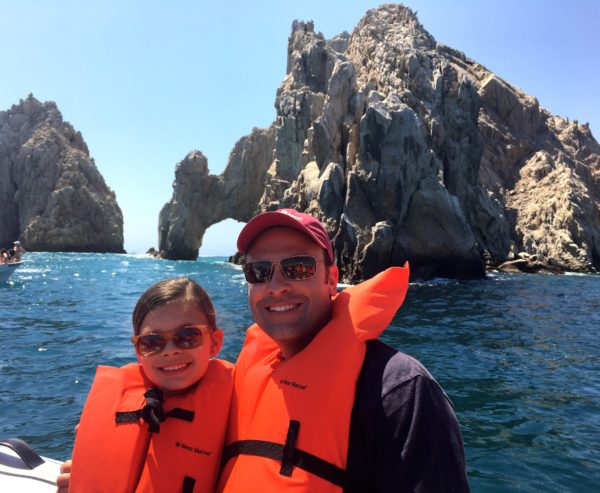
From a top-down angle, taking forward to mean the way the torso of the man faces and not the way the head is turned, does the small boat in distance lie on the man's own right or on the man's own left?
on the man's own right

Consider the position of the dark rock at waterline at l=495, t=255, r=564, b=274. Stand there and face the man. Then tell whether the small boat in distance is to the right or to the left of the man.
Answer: right

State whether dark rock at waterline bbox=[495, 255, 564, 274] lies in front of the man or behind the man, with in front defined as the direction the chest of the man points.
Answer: behind

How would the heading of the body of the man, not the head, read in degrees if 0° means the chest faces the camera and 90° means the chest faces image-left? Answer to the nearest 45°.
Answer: approximately 45°

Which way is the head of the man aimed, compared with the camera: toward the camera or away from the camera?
toward the camera

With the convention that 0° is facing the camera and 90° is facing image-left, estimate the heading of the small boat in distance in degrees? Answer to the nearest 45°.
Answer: approximately 270°

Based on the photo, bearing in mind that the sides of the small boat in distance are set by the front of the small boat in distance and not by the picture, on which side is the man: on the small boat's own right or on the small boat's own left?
on the small boat's own right
